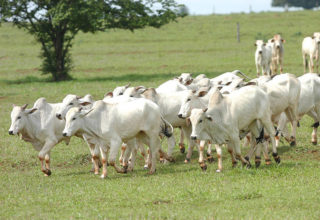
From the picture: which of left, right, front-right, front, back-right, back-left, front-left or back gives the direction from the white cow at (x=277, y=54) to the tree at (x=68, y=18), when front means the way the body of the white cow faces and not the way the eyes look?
right

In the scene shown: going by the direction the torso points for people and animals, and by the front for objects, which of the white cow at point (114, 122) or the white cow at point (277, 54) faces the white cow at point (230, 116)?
the white cow at point (277, 54)

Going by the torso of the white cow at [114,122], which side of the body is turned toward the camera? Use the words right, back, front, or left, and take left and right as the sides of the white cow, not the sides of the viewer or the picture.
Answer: left

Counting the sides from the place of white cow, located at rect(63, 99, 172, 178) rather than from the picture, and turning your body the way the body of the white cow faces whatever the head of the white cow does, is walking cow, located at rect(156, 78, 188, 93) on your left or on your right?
on your right

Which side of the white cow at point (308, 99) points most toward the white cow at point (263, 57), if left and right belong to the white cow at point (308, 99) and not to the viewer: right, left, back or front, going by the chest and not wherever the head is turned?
right

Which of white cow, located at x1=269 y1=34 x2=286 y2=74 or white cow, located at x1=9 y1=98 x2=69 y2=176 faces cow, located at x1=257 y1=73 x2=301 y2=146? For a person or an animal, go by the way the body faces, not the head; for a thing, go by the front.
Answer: white cow, located at x1=269 y1=34 x2=286 y2=74

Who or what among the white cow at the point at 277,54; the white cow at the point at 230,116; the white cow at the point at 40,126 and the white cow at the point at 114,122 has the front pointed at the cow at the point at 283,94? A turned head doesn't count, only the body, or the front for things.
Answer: the white cow at the point at 277,54

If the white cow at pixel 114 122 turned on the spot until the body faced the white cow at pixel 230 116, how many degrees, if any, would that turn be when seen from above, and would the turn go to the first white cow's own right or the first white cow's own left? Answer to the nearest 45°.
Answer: approximately 180°

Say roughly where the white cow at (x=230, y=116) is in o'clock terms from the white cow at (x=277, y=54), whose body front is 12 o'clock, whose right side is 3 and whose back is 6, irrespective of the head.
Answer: the white cow at (x=230, y=116) is roughly at 12 o'clock from the white cow at (x=277, y=54).

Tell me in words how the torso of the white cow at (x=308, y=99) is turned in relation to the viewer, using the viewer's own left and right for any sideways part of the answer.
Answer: facing to the left of the viewer
